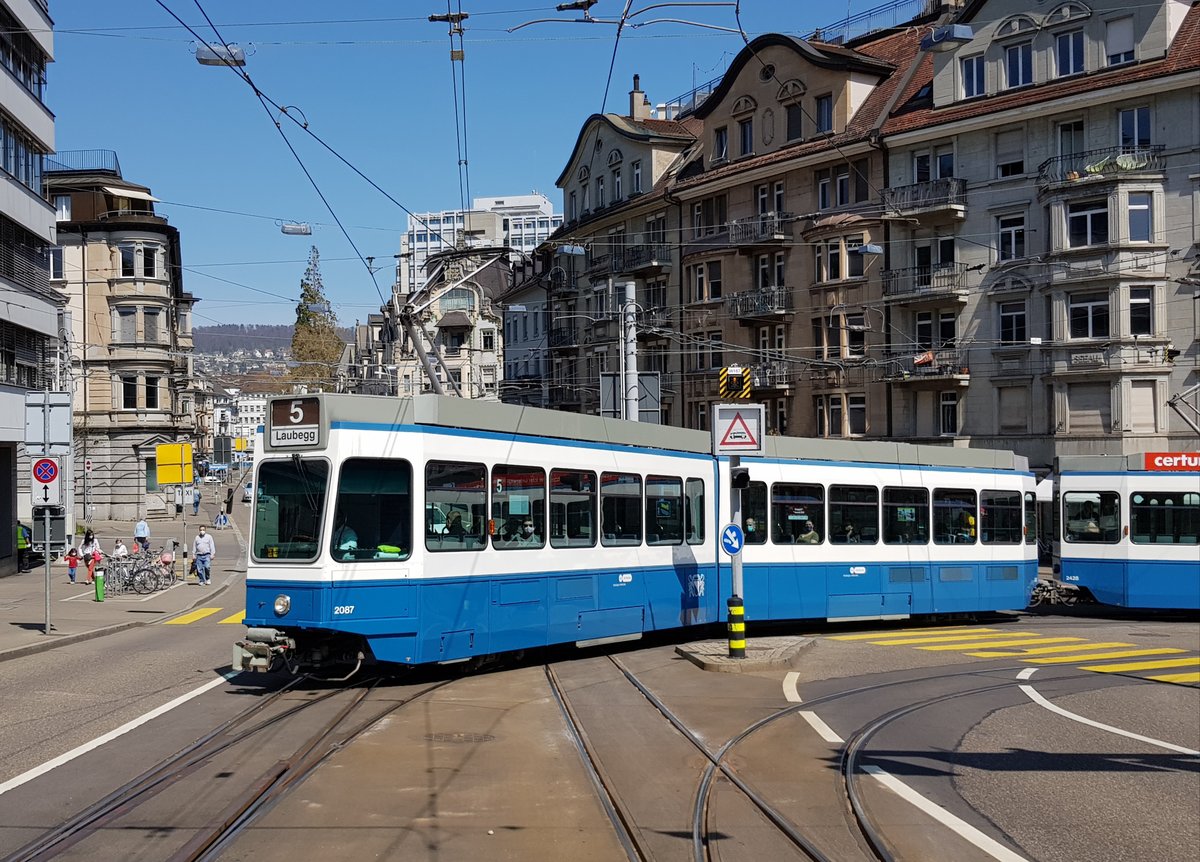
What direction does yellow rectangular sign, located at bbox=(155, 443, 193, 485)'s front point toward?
away from the camera

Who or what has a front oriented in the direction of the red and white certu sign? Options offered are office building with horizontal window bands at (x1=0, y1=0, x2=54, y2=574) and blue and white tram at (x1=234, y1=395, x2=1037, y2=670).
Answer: the office building with horizontal window bands

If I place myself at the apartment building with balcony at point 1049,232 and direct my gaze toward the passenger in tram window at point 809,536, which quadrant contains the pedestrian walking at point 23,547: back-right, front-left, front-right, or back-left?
front-right

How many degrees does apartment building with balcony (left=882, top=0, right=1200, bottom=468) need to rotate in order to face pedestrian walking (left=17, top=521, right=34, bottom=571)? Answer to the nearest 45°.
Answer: approximately 45° to its right

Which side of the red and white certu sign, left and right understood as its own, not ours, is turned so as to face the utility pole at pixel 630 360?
right

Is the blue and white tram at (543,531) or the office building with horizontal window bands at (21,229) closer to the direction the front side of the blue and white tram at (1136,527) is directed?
the office building with horizontal window bands

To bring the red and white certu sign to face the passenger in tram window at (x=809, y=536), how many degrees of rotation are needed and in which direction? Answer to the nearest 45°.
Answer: approximately 45° to its right

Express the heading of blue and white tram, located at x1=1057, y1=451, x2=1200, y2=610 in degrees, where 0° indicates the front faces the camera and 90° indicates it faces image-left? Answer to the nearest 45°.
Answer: approximately 90°

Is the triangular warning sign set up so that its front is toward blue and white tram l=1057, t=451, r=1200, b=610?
no

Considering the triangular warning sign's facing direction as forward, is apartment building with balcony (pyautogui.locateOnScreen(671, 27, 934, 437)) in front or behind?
behind

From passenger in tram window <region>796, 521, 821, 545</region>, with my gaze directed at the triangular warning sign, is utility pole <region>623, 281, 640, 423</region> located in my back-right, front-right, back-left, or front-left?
back-right

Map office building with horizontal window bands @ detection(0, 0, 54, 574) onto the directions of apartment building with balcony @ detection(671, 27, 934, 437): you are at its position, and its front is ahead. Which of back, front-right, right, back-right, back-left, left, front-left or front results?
front

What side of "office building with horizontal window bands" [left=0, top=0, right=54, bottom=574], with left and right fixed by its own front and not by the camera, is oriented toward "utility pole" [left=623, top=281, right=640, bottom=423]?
front
